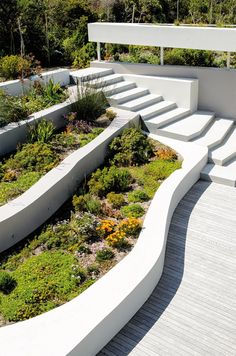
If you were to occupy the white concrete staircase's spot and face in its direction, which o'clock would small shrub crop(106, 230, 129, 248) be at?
The small shrub is roughly at 2 o'clock from the white concrete staircase.

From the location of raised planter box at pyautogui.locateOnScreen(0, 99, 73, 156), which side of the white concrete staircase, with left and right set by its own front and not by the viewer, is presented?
right

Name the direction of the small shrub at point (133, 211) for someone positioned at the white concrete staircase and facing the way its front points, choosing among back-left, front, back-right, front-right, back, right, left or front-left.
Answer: front-right

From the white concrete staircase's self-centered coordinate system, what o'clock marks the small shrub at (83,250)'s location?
The small shrub is roughly at 2 o'clock from the white concrete staircase.

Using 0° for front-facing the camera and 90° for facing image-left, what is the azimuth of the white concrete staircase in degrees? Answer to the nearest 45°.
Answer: approximately 315°

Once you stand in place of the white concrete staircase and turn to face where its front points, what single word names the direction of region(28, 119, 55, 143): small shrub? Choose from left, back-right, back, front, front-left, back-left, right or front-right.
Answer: right

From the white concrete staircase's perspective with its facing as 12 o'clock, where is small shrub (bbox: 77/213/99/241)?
The small shrub is roughly at 2 o'clock from the white concrete staircase.

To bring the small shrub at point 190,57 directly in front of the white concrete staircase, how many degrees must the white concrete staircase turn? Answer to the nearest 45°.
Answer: approximately 135° to its left

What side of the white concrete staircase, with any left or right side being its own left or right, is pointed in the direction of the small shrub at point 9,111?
right

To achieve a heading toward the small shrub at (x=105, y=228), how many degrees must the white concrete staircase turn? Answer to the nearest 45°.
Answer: approximately 45° to its right

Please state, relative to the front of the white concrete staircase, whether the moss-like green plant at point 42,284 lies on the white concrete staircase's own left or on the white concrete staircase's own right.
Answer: on the white concrete staircase's own right

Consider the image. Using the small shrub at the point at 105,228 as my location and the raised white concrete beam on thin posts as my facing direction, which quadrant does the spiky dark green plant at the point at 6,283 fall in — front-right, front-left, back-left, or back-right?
back-left

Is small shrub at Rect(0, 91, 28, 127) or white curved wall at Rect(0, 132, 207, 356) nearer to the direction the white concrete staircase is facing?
the white curved wall

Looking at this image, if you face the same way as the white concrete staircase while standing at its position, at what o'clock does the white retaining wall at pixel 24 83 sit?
The white retaining wall is roughly at 4 o'clock from the white concrete staircase.

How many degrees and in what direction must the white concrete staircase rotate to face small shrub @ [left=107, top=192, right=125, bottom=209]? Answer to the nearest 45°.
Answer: approximately 45° to its right

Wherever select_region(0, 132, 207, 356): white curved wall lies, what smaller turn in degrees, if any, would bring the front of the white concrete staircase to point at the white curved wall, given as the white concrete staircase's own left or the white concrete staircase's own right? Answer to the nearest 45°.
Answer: approximately 45° to the white concrete staircase's own right
